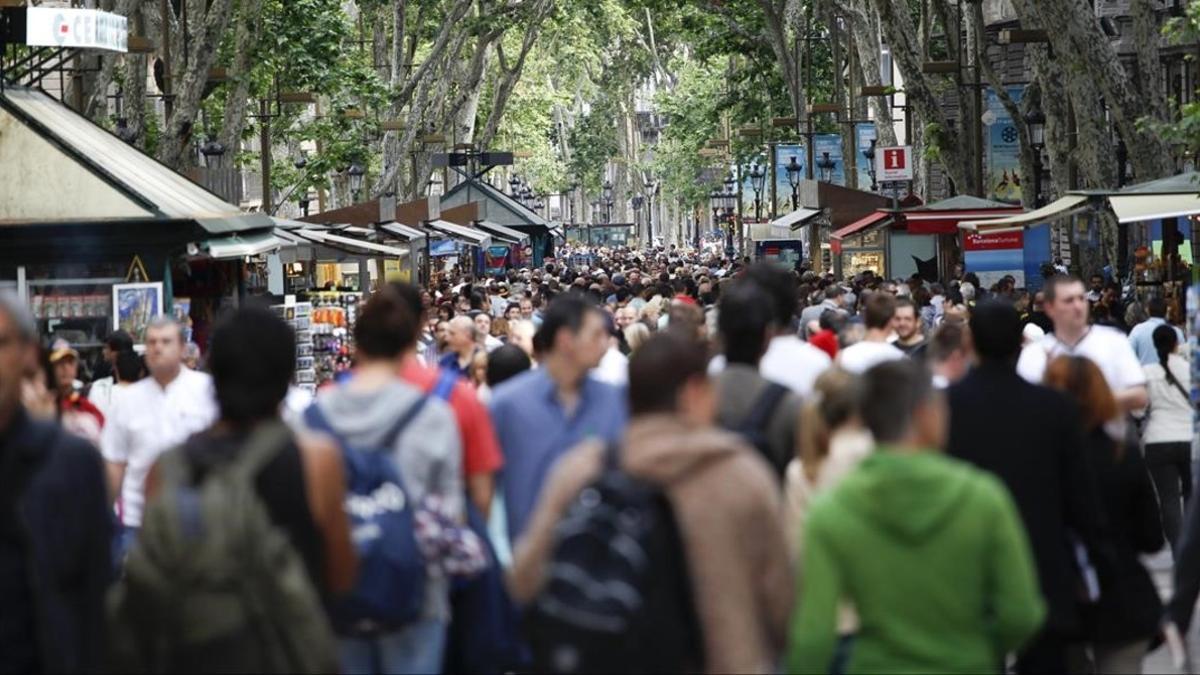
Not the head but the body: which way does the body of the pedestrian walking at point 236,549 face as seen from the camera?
away from the camera

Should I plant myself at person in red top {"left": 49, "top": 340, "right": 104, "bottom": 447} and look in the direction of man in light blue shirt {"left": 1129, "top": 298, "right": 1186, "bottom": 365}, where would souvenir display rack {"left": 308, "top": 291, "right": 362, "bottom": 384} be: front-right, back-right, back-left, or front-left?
front-left

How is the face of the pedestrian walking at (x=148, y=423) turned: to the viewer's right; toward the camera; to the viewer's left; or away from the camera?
toward the camera

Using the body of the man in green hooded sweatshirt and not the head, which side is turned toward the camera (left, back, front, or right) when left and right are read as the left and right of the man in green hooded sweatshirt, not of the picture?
back

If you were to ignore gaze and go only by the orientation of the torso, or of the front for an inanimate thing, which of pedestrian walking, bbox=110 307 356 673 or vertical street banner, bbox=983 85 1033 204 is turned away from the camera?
the pedestrian walking

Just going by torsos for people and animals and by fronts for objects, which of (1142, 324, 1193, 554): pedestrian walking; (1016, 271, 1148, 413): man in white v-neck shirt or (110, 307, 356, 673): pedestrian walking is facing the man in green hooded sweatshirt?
the man in white v-neck shirt

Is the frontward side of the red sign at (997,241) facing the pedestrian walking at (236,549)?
yes

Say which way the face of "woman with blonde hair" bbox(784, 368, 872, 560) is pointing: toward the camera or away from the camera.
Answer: away from the camera

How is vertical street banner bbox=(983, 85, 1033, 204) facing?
toward the camera

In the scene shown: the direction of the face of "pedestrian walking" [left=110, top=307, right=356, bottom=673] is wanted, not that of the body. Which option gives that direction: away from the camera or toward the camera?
away from the camera

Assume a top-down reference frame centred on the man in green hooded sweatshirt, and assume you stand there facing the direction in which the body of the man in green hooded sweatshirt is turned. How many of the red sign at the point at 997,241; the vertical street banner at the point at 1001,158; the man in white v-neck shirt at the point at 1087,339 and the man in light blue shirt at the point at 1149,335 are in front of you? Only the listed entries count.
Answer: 4

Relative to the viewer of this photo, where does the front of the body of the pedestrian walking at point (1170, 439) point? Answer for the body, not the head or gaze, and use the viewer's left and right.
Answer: facing away from the viewer

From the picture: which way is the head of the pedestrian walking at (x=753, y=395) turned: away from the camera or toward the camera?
away from the camera

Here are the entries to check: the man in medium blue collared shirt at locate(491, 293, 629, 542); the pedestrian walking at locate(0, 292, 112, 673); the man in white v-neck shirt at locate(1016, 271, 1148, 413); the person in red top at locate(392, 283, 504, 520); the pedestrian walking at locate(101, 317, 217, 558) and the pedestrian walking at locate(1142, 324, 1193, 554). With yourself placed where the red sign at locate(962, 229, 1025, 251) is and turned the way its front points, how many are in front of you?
6

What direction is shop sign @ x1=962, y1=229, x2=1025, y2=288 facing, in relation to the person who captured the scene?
facing the viewer

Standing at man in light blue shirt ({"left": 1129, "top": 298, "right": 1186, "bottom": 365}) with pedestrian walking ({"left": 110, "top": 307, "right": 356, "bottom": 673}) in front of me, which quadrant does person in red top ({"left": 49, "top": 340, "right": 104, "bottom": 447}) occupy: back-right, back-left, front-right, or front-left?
front-right
